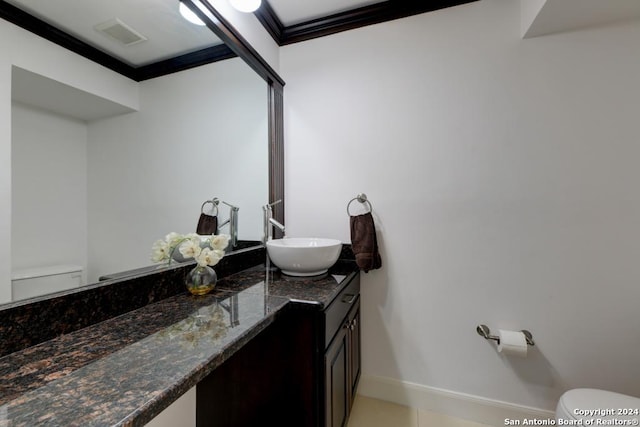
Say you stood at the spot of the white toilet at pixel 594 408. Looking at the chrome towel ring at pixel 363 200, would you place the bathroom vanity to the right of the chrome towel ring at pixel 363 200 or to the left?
left

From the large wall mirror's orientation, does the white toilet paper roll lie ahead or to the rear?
ahead

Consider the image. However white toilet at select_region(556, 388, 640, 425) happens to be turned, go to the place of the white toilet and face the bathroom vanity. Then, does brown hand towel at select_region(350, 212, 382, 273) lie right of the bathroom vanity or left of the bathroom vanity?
right

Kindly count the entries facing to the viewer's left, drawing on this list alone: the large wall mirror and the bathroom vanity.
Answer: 0

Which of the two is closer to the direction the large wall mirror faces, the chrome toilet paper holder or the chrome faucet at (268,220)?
the chrome toilet paper holder

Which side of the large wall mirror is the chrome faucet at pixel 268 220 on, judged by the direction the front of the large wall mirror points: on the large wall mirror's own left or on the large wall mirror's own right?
on the large wall mirror's own left

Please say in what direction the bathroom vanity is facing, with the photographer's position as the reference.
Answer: facing the viewer and to the right of the viewer

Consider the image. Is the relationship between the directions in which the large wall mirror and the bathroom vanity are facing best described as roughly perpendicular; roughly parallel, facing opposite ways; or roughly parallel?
roughly parallel

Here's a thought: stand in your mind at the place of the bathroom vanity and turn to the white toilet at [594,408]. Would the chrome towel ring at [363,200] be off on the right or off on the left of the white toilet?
left

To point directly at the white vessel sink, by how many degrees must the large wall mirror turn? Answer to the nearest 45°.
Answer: approximately 45° to its left
